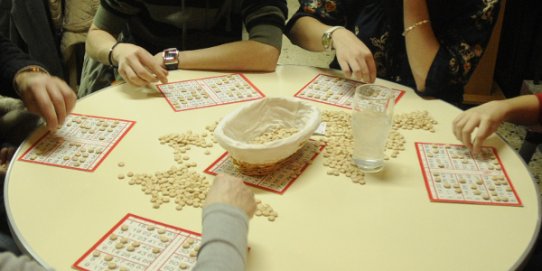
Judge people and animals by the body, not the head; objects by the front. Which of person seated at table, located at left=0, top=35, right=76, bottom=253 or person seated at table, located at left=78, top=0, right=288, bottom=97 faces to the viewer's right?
person seated at table, located at left=0, top=35, right=76, bottom=253

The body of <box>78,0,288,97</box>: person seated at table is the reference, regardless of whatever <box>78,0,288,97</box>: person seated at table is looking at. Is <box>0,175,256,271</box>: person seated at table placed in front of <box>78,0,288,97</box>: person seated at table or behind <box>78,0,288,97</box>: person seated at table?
in front

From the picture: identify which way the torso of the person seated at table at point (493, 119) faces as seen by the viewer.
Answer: to the viewer's left

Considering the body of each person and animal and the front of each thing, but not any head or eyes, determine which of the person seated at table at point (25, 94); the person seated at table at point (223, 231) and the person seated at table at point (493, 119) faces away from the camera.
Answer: the person seated at table at point (223, 231)

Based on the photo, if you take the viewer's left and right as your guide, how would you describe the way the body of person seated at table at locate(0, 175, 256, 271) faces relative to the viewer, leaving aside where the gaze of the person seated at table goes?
facing away from the viewer

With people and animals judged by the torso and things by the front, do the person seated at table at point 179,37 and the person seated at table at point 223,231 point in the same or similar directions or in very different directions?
very different directions

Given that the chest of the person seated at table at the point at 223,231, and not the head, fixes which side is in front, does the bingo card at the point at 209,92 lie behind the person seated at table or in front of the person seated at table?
in front

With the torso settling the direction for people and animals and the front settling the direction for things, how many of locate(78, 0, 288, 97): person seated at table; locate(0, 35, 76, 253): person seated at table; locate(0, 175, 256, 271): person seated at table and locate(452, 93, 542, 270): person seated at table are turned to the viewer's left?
1

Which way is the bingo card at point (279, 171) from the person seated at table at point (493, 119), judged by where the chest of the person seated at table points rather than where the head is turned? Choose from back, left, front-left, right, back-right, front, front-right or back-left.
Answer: front-left

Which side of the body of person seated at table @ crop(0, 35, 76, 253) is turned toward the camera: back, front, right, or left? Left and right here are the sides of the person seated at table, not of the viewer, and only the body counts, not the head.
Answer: right

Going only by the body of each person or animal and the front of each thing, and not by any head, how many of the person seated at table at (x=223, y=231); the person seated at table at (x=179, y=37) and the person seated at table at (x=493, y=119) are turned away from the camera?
1
